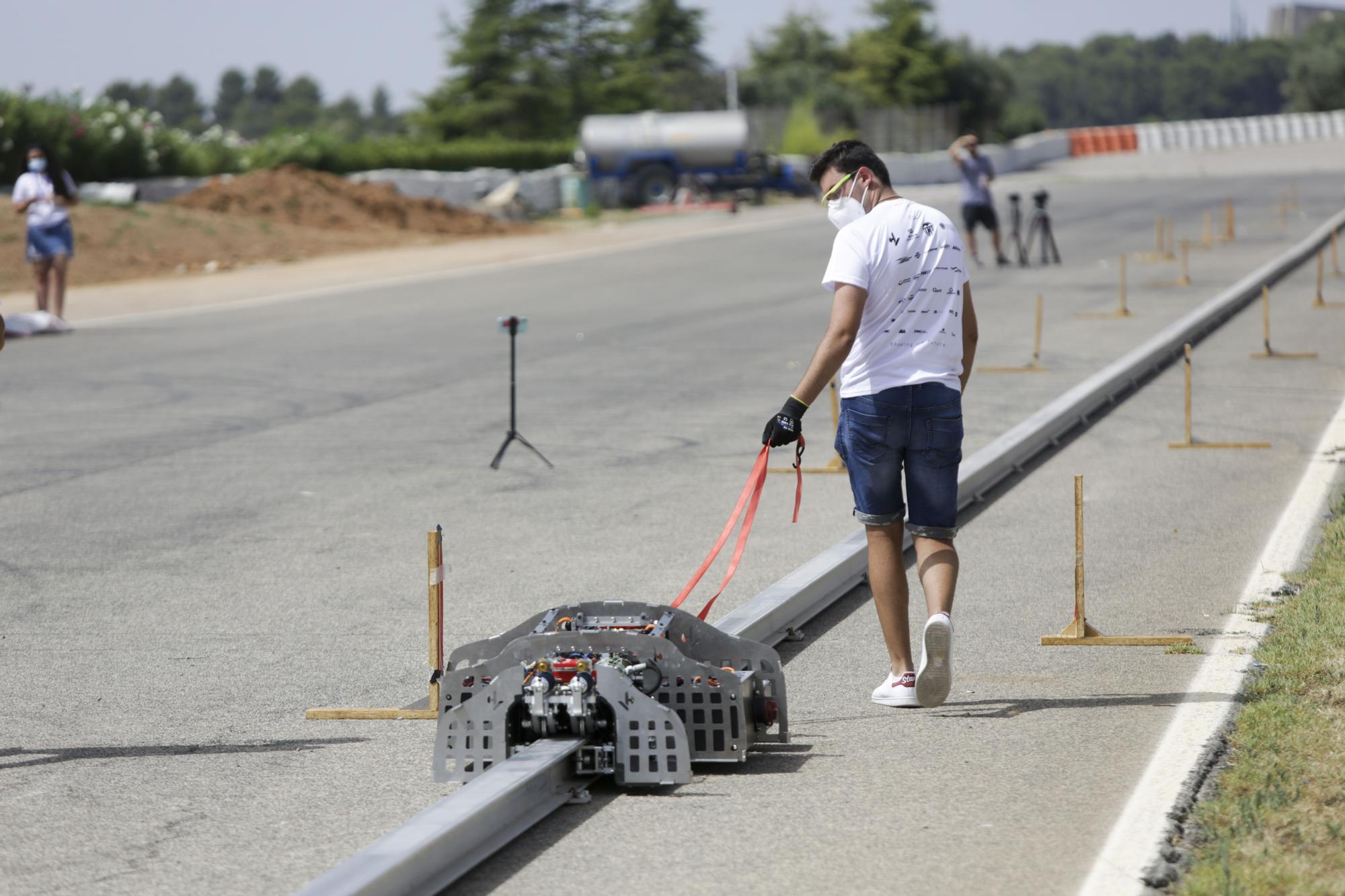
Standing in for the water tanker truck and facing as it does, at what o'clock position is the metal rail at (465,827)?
The metal rail is roughly at 3 o'clock from the water tanker truck.

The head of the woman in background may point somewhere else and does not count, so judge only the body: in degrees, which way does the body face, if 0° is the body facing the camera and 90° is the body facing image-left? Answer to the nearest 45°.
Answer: approximately 0°

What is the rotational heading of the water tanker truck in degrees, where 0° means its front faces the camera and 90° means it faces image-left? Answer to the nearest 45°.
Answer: approximately 270°

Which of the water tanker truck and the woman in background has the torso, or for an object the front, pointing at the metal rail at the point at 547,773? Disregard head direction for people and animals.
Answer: the woman in background

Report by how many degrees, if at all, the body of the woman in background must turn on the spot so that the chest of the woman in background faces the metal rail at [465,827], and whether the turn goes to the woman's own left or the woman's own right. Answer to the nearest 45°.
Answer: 0° — they already face it

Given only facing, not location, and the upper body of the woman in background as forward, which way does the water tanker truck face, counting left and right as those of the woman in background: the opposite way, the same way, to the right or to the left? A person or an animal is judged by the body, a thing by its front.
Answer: to the left

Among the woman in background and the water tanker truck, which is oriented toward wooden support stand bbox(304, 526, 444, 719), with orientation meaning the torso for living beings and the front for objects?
the woman in background

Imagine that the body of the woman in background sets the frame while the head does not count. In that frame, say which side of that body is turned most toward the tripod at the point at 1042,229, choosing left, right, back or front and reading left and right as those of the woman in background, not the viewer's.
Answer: left

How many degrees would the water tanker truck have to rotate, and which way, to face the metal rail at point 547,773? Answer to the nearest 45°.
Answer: approximately 90° to its right

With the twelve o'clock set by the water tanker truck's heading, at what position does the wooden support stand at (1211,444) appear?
The wooden support stand is roughly at 3 o'clock from the water tanker truck.

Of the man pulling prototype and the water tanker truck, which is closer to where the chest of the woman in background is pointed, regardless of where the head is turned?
the man pulling prototype

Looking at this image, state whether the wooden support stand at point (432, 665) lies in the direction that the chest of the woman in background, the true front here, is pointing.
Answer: yes

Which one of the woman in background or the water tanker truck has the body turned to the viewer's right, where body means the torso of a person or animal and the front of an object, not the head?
the water tanker truck
